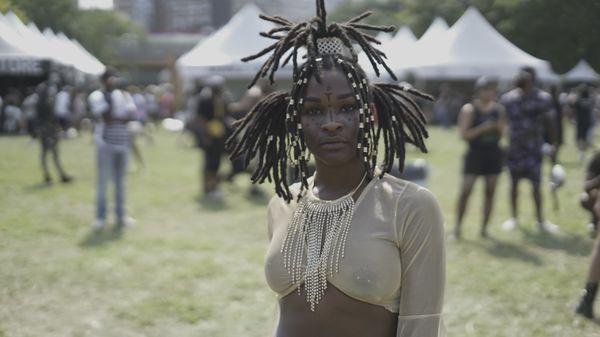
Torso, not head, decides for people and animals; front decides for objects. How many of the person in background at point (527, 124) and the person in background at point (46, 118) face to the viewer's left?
0

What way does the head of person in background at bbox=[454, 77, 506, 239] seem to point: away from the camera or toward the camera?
toward the camera

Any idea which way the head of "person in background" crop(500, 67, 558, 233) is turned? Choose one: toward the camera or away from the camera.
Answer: toward the camera

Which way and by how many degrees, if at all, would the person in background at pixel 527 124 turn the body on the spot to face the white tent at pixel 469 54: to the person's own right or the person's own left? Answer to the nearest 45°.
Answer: approximately 180°

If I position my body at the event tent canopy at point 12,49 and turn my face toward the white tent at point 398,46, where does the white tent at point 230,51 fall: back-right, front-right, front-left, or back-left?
front-right

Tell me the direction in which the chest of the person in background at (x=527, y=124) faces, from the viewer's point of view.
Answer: toward the camera

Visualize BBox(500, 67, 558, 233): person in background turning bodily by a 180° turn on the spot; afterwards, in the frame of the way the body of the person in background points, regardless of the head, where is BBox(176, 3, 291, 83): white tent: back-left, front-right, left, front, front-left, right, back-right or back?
front-left

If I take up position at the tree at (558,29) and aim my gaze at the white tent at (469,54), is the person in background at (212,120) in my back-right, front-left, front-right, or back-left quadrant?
front-left

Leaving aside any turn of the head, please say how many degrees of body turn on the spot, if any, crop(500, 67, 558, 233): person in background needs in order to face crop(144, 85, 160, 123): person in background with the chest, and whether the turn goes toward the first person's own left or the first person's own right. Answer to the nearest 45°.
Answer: approximately 135° to the first person's own right
